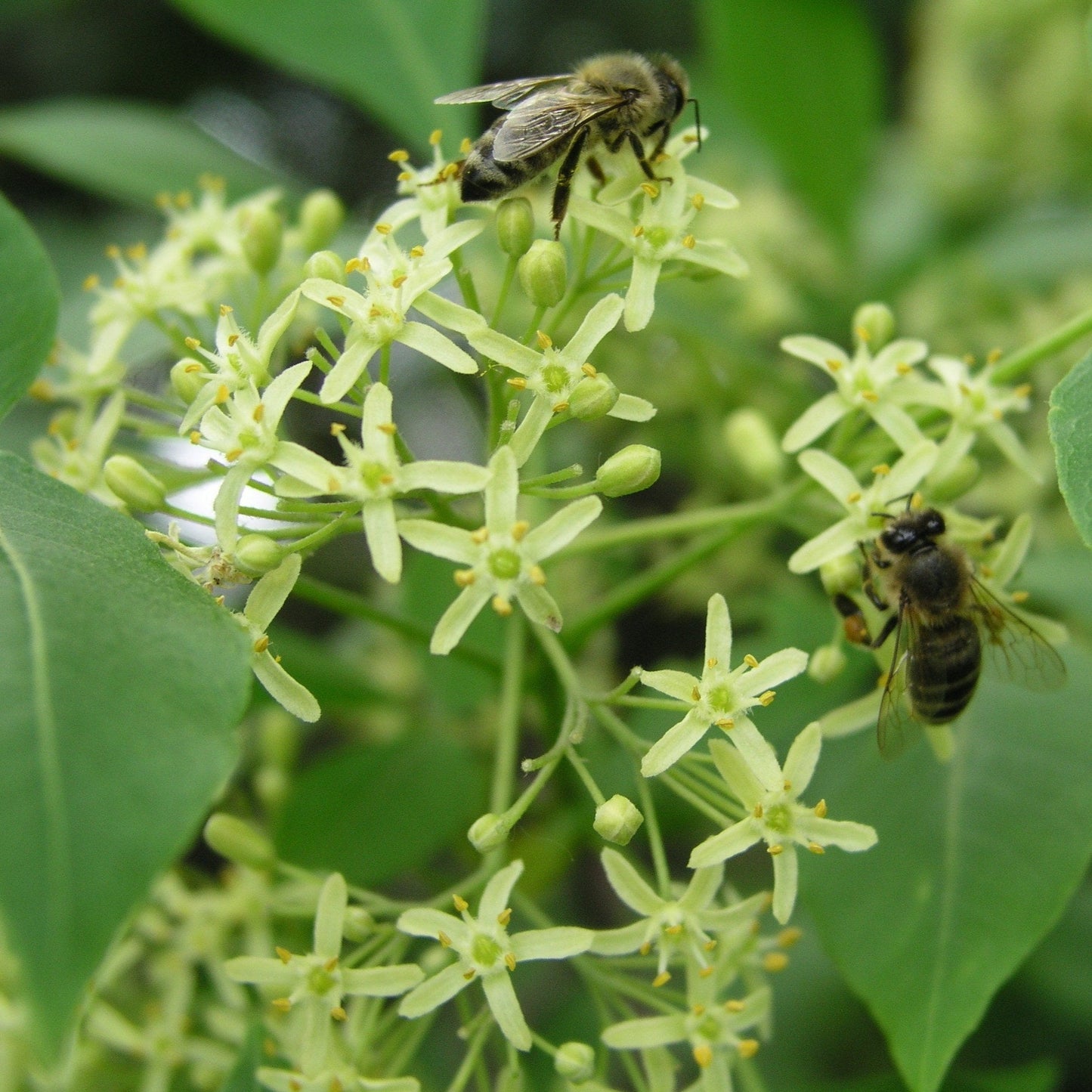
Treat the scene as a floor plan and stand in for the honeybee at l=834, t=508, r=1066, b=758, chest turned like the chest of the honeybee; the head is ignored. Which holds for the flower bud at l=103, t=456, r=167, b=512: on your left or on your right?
on your left

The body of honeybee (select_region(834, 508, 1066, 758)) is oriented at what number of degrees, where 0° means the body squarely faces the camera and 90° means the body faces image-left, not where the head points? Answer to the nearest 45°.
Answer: approximately 180°

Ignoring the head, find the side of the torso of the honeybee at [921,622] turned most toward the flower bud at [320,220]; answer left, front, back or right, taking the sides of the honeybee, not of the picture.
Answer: left

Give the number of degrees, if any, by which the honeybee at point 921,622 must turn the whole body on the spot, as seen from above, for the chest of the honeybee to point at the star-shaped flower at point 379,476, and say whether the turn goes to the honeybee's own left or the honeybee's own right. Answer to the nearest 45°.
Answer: approximately 135° to the honeybee's own left

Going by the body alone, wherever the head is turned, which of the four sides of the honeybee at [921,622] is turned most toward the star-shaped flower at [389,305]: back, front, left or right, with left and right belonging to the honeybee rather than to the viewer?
left

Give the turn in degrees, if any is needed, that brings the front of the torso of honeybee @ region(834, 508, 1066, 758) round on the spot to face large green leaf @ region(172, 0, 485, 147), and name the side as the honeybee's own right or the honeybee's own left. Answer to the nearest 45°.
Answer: approximately 45° to the honeybee's own left
